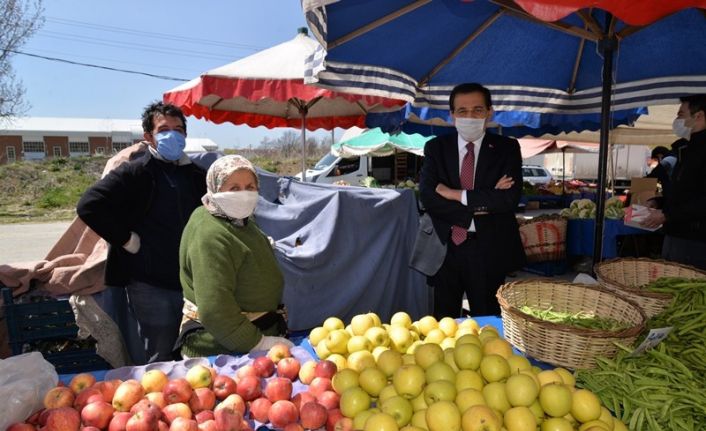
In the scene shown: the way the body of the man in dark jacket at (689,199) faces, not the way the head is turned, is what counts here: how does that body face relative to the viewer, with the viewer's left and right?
facing to the left of the viewer

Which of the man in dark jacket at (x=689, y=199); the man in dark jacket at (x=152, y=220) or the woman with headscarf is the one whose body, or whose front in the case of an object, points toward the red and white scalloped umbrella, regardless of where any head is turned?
the man in dark jacket at (x=689, y=199)

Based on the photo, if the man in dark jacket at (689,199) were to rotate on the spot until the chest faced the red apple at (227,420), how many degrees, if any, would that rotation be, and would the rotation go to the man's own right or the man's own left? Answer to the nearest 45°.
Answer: approximately 90° to the man's own left

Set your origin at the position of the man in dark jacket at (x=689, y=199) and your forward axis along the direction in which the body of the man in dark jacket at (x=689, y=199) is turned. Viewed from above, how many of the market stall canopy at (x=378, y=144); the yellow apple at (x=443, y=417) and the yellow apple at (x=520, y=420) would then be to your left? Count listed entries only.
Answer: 2

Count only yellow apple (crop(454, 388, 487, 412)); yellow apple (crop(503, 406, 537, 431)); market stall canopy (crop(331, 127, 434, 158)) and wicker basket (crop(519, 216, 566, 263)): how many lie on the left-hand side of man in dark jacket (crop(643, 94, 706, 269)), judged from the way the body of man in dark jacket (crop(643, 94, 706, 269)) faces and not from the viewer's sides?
2

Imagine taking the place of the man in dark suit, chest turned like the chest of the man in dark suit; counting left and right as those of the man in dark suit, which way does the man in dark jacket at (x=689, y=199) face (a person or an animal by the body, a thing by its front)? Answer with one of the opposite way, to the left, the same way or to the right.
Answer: to the right

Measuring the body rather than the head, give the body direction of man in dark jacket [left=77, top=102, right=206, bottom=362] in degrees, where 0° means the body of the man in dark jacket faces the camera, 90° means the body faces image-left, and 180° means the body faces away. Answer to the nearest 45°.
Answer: approximately 315°

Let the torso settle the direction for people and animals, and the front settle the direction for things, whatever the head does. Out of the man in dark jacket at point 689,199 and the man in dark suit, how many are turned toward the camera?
1

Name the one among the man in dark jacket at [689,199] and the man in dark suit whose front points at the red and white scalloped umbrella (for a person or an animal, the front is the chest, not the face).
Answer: the man in dark jacket

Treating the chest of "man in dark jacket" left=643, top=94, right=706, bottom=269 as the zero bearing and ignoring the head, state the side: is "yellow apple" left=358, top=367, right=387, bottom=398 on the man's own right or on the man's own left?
on the man's own left

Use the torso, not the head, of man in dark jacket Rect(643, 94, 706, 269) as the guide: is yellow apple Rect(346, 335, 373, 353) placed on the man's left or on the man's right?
on the man's left
